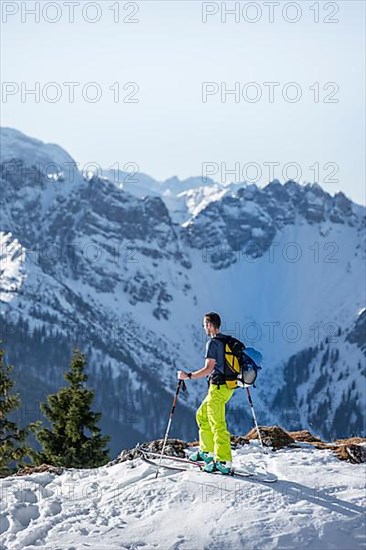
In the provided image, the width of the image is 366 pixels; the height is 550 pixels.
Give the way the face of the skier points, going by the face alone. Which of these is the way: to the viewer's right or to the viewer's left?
to the viewer's left

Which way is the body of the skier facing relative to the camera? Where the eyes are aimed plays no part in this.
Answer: to the viewer's left

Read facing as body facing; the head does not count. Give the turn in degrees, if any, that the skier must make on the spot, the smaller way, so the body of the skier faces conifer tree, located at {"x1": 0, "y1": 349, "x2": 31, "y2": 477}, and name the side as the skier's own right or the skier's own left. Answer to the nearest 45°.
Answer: approximately 45° to the skier's own right
